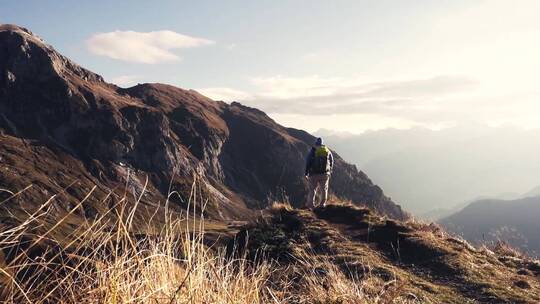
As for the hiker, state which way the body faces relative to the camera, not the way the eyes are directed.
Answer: away from the camera
